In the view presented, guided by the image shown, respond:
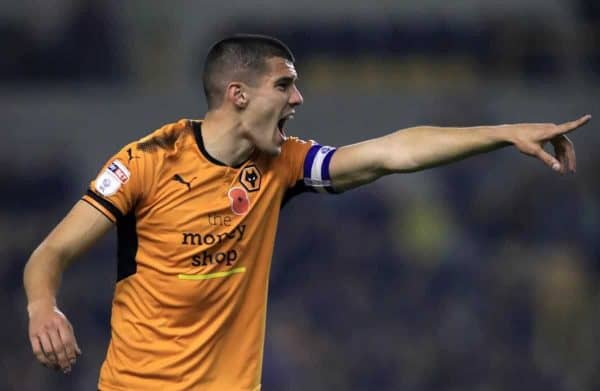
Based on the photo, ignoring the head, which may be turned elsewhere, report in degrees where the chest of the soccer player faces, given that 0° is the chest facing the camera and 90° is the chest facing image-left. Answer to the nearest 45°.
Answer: approximately 315°
